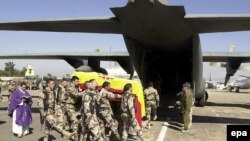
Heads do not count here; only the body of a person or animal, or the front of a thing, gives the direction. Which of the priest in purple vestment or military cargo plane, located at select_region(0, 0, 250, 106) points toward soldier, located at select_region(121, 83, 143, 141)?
the priest in purple vestment

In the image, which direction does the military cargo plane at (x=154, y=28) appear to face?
away from the camera

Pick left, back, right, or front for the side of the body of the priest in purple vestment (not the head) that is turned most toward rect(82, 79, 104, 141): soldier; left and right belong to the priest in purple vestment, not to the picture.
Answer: front

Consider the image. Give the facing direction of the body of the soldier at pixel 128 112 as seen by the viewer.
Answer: to the viewer's right

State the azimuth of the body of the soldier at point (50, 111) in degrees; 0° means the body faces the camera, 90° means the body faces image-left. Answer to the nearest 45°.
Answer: approximately 270°

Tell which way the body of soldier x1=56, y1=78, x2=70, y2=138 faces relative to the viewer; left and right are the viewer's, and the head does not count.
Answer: facing to the right of the viewer

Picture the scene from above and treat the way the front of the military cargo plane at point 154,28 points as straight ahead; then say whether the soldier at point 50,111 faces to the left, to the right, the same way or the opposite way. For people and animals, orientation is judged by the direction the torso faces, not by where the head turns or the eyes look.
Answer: to the right

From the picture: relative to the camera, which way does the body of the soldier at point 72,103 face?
to the viewer's right

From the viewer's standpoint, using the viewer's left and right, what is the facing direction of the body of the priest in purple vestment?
facing the viewer and to the right of the viewer

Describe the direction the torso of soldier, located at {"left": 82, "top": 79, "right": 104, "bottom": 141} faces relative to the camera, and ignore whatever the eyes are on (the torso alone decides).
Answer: to the viewer's right
